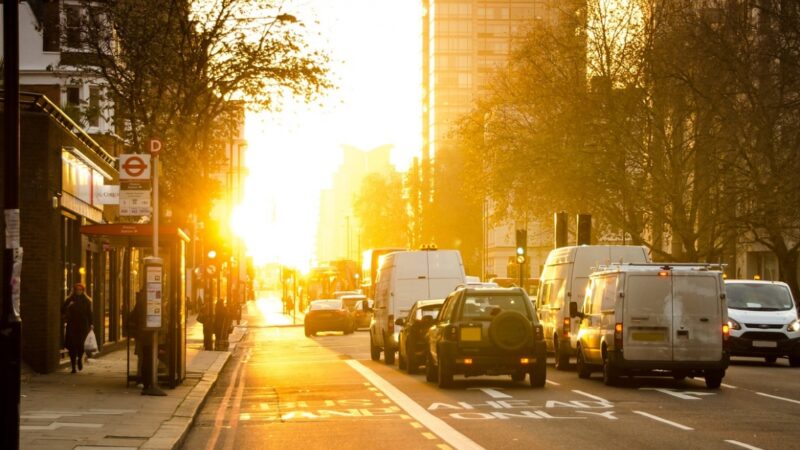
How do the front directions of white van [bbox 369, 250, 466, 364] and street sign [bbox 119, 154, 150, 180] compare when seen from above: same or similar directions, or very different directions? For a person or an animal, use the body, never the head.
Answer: very different directions

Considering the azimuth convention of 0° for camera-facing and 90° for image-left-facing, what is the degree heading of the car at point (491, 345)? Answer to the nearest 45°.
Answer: approximately 180°

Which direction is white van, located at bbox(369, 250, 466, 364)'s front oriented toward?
away from the camera

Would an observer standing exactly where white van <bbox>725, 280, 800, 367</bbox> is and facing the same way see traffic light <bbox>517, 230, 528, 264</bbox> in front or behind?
behind

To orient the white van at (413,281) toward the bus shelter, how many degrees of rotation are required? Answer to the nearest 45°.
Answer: approximately 180°

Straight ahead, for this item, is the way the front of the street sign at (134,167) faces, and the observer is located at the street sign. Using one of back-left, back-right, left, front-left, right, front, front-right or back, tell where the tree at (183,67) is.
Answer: back

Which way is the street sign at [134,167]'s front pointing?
toward the camera

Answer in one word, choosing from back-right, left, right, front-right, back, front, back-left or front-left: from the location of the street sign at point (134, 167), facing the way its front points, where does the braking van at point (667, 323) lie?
left

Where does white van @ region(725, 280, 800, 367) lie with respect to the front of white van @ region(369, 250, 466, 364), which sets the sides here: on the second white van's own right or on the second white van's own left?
on the second white van's own right

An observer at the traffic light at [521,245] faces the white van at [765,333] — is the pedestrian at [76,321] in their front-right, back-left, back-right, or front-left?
front-right

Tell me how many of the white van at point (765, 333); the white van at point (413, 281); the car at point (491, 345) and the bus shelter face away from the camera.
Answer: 2
